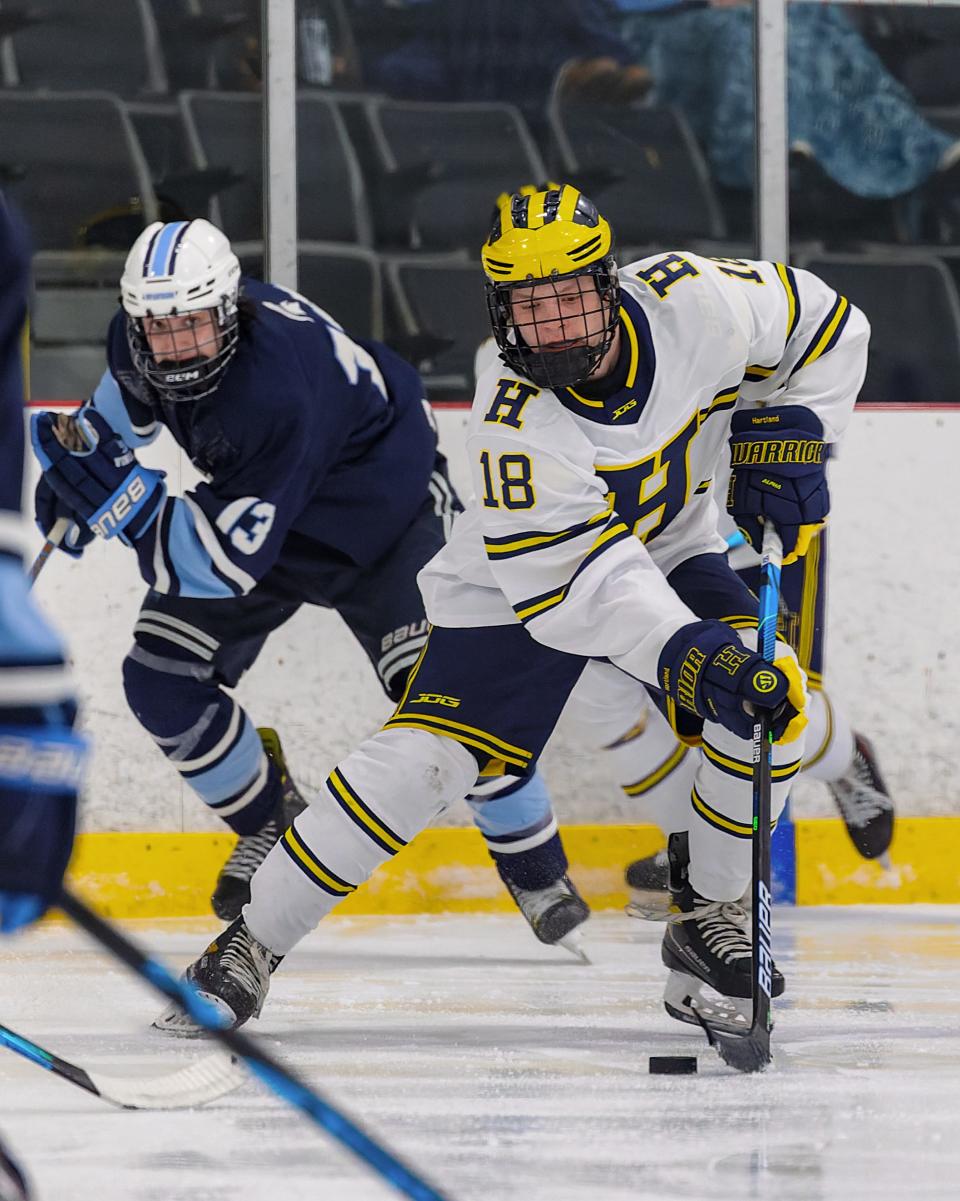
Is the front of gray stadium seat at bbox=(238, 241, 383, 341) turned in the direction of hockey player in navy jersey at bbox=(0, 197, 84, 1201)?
yes

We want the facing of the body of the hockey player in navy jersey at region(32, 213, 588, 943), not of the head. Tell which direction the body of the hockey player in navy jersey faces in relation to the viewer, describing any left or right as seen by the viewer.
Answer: facing the viewer and to the left of the viewer

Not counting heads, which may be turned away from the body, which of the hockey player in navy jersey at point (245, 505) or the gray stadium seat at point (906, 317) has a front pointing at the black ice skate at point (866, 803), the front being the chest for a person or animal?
the gray stadium seat

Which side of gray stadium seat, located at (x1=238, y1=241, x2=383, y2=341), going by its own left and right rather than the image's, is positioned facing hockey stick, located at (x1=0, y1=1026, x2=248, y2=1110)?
front

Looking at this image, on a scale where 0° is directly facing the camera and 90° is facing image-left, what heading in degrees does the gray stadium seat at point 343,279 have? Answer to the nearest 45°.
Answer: approximately 0°

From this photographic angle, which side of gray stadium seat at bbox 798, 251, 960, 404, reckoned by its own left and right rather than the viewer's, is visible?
front

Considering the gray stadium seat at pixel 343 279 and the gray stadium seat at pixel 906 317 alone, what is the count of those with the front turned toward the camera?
2

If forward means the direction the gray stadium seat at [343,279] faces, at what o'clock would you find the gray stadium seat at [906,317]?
the gray stadium seat at [906,317] is roughly at 9 o'clock from the gray stadium seat at [343,279].

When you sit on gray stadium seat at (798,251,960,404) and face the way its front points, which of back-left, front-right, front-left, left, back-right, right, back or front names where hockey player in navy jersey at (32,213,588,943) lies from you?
front-right

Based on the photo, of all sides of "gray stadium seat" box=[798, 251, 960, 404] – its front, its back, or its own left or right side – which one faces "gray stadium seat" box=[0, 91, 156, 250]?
right

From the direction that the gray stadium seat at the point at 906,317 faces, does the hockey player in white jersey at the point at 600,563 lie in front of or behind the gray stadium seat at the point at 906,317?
in front

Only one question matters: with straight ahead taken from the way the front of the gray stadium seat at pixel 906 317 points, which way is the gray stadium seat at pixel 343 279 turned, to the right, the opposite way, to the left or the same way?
the same way

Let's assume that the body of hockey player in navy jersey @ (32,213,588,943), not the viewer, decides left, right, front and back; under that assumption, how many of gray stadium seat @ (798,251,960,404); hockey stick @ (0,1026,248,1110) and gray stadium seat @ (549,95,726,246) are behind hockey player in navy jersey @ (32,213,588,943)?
2

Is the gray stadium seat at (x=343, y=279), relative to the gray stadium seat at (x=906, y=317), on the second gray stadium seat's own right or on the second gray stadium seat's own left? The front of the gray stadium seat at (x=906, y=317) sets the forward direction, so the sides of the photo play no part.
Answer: on the second gray stadium seat's own right

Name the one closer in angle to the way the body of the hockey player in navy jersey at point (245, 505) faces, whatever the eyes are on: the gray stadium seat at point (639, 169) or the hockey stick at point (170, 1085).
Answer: the hockey stick

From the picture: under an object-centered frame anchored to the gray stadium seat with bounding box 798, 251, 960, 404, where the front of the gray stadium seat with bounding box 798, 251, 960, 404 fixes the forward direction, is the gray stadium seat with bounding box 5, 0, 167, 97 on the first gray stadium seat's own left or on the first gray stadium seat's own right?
on the first gray stadium seat's own right
